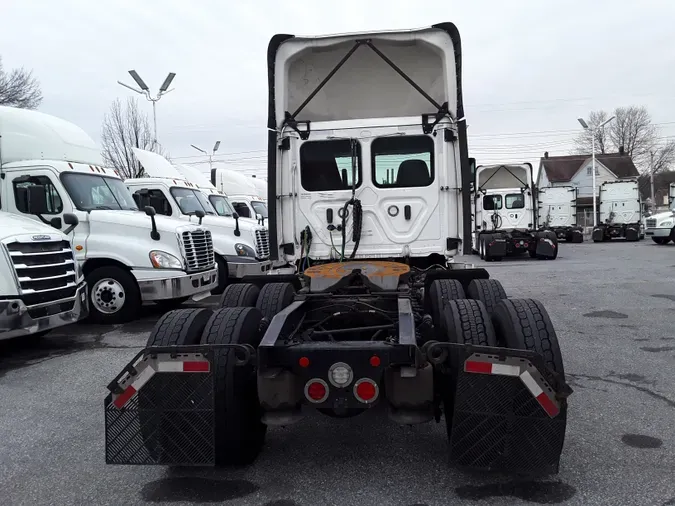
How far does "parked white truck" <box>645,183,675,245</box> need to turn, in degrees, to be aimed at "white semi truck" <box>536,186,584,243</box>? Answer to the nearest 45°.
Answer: approximately 90° to its right

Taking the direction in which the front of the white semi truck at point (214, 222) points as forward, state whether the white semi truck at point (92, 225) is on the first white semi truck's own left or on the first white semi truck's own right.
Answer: on the first white semi truck's own right

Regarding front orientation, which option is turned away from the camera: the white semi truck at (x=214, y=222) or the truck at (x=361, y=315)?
the truck

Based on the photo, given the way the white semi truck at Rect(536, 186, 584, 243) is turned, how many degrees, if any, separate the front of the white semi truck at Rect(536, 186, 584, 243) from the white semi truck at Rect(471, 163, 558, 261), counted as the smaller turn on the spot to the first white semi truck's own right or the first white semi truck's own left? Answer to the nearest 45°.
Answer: approximately 180°

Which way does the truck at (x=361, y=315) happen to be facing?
away from the camera

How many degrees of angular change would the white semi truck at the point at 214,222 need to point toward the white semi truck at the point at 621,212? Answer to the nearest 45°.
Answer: approximately 90° to its left

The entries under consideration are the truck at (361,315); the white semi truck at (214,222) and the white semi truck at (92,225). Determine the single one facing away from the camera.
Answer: the truck

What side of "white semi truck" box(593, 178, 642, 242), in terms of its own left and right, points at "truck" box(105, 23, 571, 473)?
back

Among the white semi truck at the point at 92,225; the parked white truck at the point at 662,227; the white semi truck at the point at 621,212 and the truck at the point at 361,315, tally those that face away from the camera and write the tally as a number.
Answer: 2

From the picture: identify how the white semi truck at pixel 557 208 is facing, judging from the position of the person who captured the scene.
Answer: facing away from the viewer

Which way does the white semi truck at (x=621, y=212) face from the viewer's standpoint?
away from the camera

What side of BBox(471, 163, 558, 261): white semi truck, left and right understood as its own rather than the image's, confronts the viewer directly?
back

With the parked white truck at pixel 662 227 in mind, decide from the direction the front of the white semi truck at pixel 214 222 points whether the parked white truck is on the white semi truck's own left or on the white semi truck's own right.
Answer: on the white semi truck's own left

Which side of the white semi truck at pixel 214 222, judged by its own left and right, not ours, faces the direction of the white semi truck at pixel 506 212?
left
